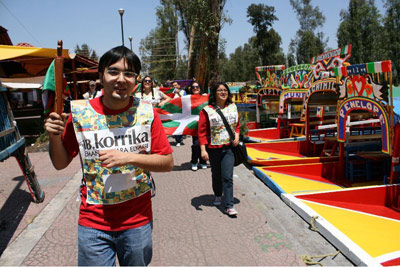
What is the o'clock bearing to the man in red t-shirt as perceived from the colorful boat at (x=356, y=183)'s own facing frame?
The man in red t-shirt is roughly at 11 o'clock from the colorful boat.

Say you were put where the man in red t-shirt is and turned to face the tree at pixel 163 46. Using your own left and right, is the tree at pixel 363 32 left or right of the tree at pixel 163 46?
right

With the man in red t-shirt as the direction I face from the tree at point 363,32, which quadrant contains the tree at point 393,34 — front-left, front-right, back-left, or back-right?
back-left

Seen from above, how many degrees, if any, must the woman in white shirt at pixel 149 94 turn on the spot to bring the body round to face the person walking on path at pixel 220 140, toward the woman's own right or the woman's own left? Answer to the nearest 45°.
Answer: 0° — they already face them

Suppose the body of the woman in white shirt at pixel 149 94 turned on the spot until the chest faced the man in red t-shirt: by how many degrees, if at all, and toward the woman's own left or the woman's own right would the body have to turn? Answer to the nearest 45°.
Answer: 0° — they already face them

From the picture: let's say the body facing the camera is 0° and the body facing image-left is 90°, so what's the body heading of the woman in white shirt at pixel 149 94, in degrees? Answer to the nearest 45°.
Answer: approximately 0°

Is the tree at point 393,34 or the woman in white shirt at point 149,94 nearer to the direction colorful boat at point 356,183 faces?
the woman in white shirt

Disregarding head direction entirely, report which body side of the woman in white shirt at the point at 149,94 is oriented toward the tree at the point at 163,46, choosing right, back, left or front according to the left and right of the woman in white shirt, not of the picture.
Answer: back

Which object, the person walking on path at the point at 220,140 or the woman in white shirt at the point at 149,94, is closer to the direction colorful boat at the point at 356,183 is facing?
the person walking on path

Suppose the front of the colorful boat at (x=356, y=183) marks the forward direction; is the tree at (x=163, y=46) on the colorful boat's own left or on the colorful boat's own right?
on the colorful boat's own right

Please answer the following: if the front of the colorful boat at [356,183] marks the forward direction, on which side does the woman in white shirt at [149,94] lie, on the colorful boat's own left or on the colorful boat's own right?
on the colorful boat's own right

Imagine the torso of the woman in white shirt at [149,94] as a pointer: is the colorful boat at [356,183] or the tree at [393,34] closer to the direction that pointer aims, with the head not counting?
the colorful boat

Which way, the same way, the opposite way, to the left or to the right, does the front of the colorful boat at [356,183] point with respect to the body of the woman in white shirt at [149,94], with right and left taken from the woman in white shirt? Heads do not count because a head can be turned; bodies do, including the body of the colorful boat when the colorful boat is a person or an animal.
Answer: to the right
